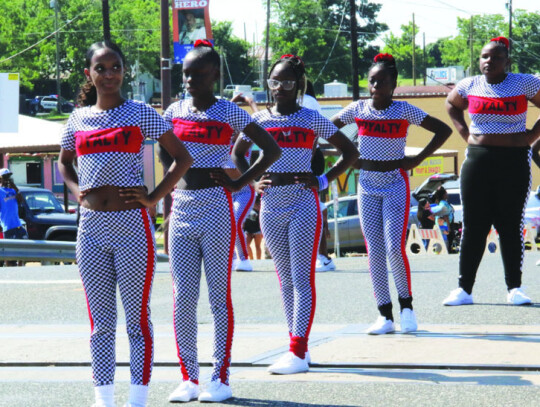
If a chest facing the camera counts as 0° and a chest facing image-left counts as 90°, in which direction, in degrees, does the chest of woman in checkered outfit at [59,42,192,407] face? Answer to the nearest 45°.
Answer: approximately 45°

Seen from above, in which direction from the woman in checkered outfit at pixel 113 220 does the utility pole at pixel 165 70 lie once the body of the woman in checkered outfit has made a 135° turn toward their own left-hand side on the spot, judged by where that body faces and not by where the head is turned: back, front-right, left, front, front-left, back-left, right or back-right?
left

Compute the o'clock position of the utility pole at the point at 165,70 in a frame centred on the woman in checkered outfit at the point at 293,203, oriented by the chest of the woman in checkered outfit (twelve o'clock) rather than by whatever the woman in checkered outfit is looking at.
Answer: The utility pole is roughly at 4 o'clock from the woman in checkered outfit.

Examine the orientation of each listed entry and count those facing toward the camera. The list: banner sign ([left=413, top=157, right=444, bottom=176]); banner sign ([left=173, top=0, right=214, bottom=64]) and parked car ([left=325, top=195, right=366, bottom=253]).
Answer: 2

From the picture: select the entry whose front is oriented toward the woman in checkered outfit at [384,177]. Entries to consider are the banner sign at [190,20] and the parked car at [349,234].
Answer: the banner sign

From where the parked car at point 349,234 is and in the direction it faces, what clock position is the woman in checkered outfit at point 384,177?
The woman in checkered outfit is roughly at 9 o'clock from the parked car.

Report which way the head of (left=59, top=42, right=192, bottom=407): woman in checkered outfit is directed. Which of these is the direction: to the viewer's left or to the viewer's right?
to the viewer's right

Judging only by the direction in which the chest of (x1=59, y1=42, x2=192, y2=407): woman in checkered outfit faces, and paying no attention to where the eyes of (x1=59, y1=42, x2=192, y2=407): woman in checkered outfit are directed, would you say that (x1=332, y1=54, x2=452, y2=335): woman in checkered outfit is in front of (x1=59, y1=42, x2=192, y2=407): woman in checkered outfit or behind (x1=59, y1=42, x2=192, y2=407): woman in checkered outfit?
behind

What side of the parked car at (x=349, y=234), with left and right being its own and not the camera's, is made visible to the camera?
left
